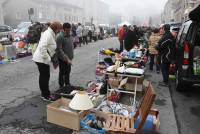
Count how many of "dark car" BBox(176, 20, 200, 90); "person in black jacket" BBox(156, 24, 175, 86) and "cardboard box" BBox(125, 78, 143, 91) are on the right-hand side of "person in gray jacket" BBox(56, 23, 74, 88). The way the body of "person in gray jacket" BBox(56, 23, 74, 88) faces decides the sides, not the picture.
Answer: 0

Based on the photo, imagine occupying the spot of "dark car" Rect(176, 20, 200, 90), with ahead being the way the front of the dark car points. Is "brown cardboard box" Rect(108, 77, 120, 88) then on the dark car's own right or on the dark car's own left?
on the dark car's own left

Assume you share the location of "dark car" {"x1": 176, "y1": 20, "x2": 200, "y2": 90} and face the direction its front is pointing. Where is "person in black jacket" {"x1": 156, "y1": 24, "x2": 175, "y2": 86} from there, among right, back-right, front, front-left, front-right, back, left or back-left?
back-left

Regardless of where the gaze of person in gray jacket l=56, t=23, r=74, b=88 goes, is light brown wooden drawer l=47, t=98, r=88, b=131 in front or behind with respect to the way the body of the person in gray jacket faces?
in front

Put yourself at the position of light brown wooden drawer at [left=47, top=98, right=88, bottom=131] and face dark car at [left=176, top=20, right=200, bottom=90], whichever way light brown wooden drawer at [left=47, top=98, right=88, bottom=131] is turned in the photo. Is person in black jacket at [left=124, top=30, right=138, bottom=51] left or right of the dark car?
left

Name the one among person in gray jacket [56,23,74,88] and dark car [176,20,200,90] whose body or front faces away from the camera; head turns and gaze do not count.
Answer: the dark car

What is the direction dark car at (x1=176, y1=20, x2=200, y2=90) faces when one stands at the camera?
facing away from the viewer

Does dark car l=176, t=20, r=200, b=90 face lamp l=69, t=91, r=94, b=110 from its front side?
no
